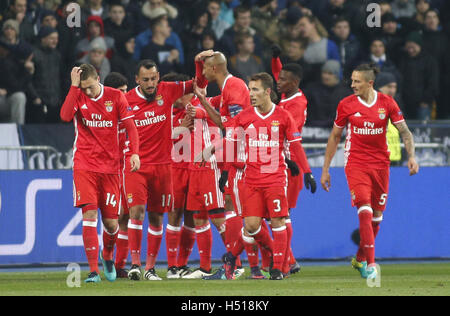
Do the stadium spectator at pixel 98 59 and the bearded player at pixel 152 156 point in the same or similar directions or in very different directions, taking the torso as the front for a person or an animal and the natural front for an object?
same or similar directions

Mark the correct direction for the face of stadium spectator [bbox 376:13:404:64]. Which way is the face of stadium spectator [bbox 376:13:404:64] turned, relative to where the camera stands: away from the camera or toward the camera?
toward the camera

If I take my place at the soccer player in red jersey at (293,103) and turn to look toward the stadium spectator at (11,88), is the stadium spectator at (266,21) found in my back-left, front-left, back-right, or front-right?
front-right

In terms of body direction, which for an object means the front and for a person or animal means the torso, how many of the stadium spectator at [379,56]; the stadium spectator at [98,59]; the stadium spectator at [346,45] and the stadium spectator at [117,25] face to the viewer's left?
0

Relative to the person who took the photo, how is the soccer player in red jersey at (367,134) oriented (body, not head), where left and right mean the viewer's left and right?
facing the viewer

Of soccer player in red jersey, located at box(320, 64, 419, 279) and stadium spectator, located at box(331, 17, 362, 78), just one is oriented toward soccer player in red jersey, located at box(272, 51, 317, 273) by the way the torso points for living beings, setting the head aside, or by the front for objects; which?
the stadium spectator

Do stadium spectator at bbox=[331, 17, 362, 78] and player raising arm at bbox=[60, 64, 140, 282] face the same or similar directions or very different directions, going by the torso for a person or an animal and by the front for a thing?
same or similar directions

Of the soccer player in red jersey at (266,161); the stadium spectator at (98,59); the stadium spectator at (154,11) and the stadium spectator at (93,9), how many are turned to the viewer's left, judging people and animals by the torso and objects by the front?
0

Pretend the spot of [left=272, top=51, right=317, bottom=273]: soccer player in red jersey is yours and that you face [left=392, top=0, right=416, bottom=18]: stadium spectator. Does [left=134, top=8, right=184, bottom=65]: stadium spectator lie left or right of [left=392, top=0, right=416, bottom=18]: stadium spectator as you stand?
left

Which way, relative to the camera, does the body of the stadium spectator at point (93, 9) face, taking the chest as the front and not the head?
toward the camera

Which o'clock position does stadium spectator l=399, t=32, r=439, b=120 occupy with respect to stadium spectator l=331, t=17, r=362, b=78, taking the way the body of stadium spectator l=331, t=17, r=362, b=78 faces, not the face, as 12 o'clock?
stadium spectator l=399, t=32, r=439, b=120 is roughly at 9 o'clock from stadium spectator l=331, t=17, r=362, b=78.

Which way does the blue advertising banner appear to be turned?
toward the camera
